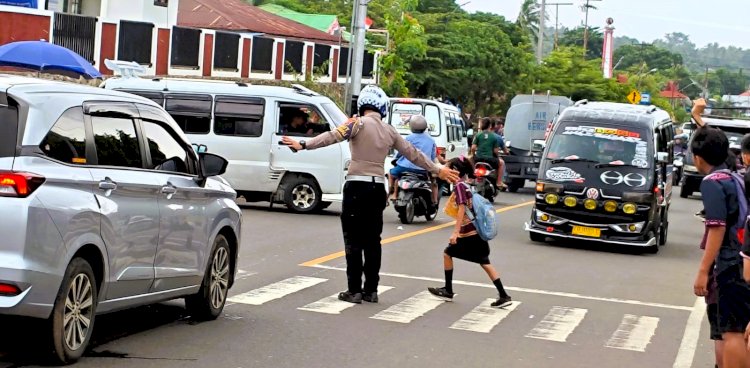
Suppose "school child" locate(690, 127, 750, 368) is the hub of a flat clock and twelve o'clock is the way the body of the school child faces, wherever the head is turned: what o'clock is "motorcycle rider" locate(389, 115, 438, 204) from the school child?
The motorcycle rider is roughly at 1 o'clock from the school child.

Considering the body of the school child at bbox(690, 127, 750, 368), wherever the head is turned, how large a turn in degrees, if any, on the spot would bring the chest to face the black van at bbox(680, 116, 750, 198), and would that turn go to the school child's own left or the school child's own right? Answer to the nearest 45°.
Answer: approximately 45° to the school child's own right

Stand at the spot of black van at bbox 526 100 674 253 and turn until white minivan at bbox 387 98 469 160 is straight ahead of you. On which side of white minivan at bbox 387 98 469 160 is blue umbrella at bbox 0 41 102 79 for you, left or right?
left

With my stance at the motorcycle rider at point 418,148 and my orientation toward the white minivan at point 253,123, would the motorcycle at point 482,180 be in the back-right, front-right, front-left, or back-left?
back-right

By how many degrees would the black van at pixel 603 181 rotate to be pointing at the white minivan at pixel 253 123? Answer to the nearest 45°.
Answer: approximately 90° to its right

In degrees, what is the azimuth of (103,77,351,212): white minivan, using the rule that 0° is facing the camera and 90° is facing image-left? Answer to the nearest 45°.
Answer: approximately 270°

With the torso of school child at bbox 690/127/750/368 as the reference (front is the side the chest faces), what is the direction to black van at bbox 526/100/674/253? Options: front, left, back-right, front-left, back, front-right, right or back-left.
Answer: front-right

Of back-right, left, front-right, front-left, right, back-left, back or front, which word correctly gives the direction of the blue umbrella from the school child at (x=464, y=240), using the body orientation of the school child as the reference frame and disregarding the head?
front-right

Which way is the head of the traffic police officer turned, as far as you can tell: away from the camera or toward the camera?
away from the camera

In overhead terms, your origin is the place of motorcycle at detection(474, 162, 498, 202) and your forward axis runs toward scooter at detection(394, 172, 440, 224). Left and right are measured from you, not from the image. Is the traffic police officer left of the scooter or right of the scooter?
left

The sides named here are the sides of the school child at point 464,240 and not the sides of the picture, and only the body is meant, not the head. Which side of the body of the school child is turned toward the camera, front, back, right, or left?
left
